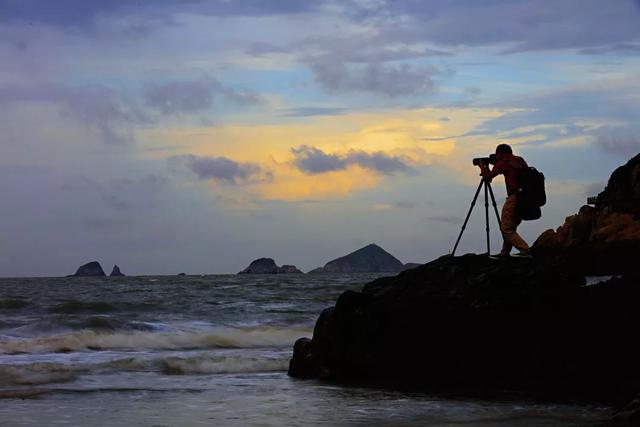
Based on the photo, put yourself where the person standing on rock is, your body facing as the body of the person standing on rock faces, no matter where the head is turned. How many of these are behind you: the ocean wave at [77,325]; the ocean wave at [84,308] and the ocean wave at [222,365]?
0

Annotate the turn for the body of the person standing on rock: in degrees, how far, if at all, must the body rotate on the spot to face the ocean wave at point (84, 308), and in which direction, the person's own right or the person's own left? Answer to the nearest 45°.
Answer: approximately 45° to the person's own right

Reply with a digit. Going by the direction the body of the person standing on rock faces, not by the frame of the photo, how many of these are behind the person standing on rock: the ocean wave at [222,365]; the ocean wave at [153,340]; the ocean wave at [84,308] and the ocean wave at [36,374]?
0

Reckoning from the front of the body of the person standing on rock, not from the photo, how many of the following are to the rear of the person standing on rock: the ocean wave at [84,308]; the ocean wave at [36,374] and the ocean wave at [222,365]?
0

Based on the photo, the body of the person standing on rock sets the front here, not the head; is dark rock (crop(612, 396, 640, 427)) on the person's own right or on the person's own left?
on the person's own left

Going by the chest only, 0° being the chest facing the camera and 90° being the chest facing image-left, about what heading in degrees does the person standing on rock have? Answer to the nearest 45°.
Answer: approximately 90°

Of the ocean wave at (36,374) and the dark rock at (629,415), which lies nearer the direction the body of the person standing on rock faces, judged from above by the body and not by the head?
the ocean wave

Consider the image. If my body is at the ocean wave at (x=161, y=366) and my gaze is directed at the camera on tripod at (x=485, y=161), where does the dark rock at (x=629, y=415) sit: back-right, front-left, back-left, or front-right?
front-right

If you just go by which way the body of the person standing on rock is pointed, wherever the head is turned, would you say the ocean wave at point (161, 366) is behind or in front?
in front

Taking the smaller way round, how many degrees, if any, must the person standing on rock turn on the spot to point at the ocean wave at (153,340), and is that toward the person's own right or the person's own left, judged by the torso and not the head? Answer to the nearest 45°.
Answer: approximately 45° to the person's own right

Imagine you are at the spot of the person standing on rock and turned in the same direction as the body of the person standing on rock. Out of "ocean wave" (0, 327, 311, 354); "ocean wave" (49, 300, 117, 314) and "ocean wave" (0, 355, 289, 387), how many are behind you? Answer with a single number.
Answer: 0

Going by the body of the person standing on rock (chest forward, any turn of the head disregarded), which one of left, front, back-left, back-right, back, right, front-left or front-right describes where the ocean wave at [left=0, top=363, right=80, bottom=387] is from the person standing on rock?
front

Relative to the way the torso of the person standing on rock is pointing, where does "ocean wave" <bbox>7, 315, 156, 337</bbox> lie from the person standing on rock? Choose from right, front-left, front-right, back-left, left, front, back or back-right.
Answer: front-right

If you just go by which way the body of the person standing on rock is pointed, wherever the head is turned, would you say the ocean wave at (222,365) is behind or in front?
in front
